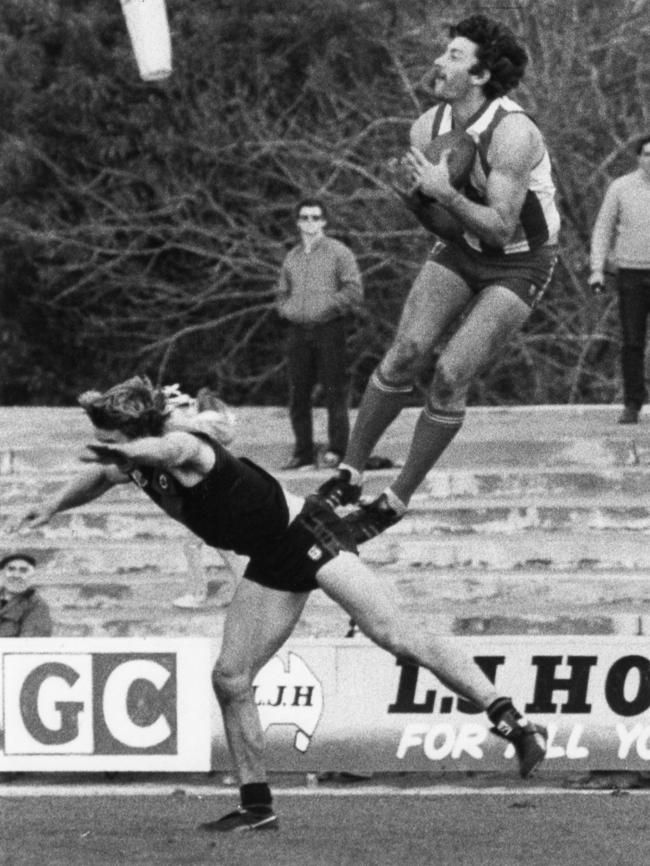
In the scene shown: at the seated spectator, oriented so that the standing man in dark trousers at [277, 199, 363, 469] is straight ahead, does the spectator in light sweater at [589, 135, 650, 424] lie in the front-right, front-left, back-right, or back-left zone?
front-right

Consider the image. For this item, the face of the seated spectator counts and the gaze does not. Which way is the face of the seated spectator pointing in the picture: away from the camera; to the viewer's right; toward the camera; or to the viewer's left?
toward the camera

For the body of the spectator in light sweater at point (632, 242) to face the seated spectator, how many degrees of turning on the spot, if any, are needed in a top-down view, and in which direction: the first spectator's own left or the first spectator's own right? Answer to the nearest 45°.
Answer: approximately 45° to the first spectator's own right

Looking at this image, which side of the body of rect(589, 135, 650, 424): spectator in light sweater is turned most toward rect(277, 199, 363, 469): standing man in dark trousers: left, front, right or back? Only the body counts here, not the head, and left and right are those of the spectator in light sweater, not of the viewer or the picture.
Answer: right

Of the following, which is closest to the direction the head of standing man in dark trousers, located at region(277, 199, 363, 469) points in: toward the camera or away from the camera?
toward the camera

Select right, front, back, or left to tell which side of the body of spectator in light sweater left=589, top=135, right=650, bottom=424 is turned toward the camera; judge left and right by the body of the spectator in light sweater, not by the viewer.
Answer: front

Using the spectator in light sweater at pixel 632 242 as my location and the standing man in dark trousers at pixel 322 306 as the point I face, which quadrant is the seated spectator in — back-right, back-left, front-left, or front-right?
front-left

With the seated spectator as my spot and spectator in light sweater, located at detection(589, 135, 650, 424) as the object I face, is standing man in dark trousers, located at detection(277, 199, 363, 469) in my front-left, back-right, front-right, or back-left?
front-left

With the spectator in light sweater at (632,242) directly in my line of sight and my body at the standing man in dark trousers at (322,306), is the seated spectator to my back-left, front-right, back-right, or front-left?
back-right
